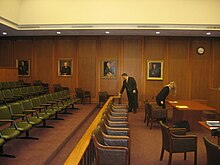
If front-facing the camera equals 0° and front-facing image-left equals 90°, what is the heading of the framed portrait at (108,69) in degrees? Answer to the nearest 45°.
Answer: approximately 0°

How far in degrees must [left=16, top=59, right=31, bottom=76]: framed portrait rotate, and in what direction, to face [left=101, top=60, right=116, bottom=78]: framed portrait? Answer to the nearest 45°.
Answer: approximately 45° to its left

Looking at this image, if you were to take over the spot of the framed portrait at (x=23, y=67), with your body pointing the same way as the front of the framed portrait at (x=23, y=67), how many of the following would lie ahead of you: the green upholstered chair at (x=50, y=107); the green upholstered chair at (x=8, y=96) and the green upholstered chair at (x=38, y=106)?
3

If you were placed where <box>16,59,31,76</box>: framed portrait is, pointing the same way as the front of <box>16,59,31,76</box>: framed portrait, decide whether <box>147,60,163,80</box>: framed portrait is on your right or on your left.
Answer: on your left

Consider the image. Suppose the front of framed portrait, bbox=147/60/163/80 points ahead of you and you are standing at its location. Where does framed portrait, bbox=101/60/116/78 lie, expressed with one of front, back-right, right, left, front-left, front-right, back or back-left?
right

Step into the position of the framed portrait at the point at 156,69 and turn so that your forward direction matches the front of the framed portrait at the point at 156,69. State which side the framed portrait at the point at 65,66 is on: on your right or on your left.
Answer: on your right

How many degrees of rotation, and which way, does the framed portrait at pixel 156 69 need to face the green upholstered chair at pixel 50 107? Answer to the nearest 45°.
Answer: approximately 45° to its right
